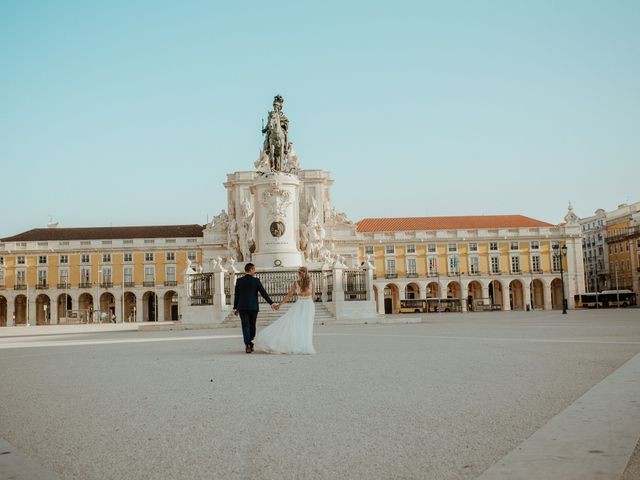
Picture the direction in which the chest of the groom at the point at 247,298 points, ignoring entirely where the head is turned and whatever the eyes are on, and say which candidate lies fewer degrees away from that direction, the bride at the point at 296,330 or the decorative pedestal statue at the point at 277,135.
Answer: the decorative pedestal statue

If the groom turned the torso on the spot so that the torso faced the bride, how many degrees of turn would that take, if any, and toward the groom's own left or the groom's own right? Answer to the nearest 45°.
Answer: approximately 135° to the groom's own right

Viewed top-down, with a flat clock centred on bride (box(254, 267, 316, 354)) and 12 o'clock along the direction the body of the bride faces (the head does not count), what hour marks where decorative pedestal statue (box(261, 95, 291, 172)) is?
The decorative pedestal statue is roughly at 12 o'clock from the bride.

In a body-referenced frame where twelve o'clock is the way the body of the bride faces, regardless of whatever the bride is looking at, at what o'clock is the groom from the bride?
The groom is roughly at 10 o'clock from the bride.

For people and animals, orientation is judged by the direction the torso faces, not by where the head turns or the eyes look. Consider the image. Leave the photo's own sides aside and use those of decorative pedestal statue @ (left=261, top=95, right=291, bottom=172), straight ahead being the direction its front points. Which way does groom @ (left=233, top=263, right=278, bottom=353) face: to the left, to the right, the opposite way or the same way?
the opposite way

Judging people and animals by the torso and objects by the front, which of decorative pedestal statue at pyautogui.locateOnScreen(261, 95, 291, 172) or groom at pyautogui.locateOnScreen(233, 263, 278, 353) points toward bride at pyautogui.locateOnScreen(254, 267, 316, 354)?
the decorative pedestal statue

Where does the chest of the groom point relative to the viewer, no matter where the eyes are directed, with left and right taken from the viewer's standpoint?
facing away from the viewer

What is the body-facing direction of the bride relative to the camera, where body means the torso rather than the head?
away from the camera

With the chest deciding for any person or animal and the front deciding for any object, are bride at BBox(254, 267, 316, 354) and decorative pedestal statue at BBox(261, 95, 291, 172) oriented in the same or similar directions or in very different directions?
very different directions

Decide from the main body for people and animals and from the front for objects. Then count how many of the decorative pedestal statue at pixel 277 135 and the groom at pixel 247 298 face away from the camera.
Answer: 1

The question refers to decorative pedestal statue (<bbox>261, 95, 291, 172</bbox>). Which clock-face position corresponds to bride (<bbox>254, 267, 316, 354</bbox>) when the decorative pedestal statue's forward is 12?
The bride is roughly at 12 o'clock from the decorative pedestal statue.

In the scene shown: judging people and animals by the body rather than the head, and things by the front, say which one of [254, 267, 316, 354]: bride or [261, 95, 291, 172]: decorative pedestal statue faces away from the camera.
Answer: the bride

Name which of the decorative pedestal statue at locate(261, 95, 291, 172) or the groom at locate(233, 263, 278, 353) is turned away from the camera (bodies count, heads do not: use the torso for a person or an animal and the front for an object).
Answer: the groom

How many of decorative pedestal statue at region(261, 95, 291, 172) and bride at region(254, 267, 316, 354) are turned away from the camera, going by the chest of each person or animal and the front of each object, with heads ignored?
1
